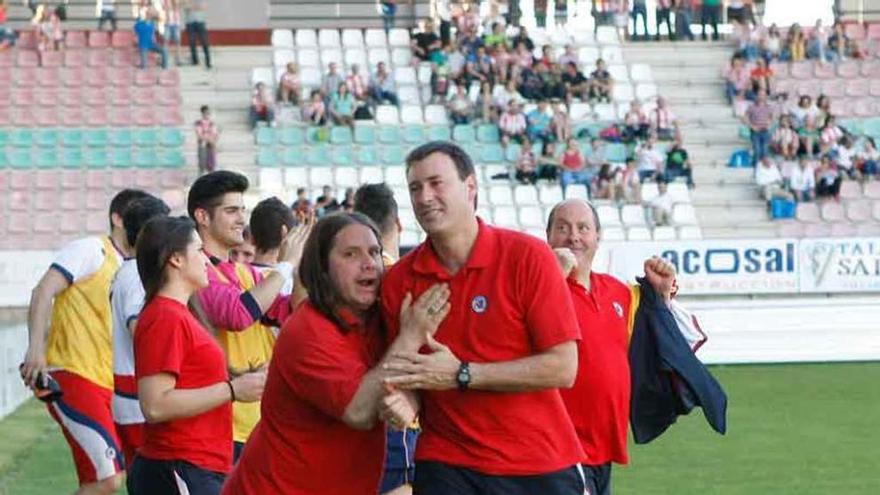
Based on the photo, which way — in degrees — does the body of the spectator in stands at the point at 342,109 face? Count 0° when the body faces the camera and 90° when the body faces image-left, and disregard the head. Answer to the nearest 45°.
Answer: approximately 0°

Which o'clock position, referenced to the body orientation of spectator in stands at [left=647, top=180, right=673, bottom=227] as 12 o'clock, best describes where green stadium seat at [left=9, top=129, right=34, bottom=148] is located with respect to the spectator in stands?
The green stadium seat is roughly at 3 o'clock from the spectator in stands.

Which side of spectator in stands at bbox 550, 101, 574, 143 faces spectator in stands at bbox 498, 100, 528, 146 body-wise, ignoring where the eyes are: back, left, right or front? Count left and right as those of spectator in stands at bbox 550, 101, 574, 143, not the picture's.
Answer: right

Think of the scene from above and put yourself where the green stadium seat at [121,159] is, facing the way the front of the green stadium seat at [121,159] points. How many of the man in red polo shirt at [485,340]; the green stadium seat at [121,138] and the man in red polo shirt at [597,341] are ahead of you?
2

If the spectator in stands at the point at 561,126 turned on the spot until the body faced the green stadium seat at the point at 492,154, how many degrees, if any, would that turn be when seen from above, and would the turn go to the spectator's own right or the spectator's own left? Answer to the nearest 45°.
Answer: approximately 90° to the spectator's own right

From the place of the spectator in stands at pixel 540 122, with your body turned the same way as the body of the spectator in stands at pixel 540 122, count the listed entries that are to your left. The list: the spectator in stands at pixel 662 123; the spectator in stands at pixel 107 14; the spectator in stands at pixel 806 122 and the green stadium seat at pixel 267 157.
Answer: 2

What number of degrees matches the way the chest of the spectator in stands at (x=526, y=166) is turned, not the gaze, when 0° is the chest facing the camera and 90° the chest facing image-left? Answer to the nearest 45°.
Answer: approximately 0°
